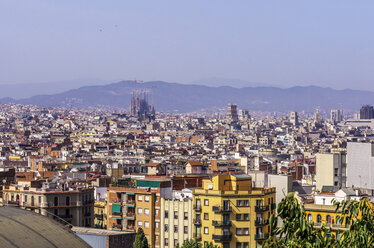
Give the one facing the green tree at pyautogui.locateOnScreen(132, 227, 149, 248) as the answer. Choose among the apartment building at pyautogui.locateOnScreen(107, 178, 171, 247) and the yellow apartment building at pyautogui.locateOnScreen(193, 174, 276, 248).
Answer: the apartment building

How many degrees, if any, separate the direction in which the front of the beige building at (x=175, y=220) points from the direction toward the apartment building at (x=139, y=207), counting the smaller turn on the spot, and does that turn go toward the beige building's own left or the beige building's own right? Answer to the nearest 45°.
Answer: approximately 135° to the beige building's own right

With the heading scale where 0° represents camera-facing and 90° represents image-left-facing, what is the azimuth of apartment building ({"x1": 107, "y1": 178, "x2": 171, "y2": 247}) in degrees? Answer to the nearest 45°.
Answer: approximately 0°

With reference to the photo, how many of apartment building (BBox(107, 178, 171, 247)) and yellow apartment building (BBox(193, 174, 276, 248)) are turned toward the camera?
2

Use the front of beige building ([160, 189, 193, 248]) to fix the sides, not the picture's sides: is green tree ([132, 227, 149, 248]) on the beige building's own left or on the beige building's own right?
on the beige building's own right

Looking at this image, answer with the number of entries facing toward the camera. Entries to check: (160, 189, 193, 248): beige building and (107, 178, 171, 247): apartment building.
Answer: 2

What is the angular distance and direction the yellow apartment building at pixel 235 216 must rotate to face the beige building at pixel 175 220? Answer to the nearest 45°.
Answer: approximately 135° to its right

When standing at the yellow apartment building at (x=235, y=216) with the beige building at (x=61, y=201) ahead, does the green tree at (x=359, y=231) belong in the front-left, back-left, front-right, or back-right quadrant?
back-left

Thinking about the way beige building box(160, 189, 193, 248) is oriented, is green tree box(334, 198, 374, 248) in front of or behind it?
in front

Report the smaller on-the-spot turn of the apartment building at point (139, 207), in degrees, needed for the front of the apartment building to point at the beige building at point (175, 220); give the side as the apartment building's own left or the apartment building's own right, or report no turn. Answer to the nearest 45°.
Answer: approximately 45° to the apartment building's own left
